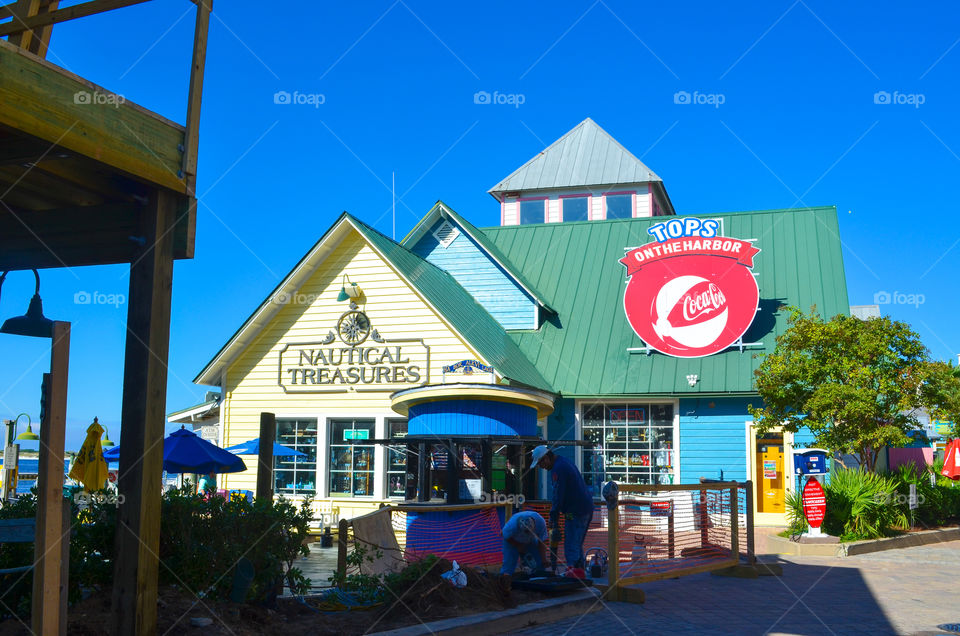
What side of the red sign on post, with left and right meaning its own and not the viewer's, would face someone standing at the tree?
back

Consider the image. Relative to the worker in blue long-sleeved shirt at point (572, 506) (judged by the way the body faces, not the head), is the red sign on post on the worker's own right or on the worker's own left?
on the worker's own right

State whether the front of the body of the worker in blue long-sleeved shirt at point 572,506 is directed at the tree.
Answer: no

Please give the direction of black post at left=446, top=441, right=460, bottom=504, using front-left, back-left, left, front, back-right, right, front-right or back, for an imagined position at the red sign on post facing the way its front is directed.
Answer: front-right

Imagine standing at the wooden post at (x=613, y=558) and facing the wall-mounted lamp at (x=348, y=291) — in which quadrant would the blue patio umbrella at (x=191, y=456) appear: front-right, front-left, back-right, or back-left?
front-left

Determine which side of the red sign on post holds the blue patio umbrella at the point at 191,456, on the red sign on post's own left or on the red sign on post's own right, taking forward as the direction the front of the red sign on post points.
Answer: on the red sign on post's own right

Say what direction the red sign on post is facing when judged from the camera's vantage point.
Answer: facing the viewer

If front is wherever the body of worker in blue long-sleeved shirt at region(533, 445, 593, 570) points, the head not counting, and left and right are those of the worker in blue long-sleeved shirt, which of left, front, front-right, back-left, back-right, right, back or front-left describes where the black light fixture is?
front-left

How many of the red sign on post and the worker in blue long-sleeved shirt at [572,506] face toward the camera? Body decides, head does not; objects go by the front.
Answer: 1

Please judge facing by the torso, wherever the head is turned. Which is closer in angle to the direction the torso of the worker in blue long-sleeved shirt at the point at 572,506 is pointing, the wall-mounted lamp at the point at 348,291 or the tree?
the wall-mounted lamp

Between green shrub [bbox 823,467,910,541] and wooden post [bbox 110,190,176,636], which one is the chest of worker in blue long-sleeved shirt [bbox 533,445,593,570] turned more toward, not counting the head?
the wooden post

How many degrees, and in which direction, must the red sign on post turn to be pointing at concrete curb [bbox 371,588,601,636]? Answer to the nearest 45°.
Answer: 0° — it already faces it

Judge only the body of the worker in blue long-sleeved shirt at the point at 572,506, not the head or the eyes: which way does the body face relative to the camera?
to the viewer's left

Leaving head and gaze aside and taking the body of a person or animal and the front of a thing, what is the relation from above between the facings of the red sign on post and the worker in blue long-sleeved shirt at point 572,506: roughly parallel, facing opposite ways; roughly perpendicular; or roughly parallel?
roughly perpendicular

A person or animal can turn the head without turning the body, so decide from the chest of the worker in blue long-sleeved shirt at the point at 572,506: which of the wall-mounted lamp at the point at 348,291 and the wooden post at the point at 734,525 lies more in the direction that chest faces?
the wall-mounted lamp

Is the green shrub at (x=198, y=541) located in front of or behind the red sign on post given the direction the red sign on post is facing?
in front

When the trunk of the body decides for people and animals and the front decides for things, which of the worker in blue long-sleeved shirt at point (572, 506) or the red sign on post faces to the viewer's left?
the worker in blue long-sleeved shirt
